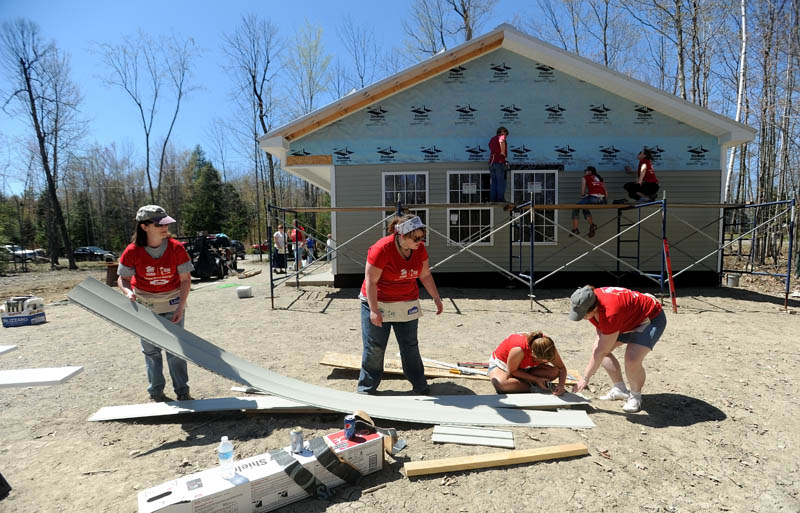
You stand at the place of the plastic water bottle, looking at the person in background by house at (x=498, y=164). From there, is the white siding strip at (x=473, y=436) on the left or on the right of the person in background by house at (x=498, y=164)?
right

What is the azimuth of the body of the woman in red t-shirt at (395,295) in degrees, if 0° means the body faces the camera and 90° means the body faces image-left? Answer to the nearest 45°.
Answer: approximately 315°

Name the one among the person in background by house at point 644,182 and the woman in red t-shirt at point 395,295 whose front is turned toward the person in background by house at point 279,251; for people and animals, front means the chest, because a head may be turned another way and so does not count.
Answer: the person in background by house at point 644,182

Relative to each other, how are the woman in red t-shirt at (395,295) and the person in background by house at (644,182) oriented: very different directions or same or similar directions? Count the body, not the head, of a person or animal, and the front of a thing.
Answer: very different directions

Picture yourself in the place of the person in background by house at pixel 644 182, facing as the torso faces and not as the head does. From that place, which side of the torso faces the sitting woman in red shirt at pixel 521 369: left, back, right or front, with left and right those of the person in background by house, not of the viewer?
left

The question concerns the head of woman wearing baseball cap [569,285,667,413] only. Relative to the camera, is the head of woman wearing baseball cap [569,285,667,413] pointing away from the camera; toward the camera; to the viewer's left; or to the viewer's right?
to the viewer's left

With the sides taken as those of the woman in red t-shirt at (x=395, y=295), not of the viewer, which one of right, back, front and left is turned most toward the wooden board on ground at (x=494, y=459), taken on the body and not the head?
front

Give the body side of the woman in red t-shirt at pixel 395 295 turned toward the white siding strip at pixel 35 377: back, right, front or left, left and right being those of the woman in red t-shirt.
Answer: right

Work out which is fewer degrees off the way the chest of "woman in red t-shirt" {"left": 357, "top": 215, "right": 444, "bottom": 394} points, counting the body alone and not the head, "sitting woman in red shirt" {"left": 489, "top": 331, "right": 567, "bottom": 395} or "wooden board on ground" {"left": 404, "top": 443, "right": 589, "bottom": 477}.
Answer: the wooden board on ground

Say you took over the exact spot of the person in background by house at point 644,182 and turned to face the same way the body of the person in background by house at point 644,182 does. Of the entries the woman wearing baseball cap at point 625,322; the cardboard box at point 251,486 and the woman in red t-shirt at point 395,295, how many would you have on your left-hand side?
3

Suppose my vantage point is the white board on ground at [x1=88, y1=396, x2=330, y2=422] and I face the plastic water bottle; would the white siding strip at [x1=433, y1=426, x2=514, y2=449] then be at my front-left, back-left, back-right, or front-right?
front-left

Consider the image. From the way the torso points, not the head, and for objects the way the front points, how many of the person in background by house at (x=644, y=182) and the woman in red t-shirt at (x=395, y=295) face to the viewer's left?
1

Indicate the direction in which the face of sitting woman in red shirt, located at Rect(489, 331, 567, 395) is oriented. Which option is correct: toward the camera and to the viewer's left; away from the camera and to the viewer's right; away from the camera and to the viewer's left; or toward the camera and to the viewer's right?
toward the camera and to the viewer's right

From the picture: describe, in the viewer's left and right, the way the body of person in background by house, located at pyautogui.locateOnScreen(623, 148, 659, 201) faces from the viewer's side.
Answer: facing to the left of the viewer
